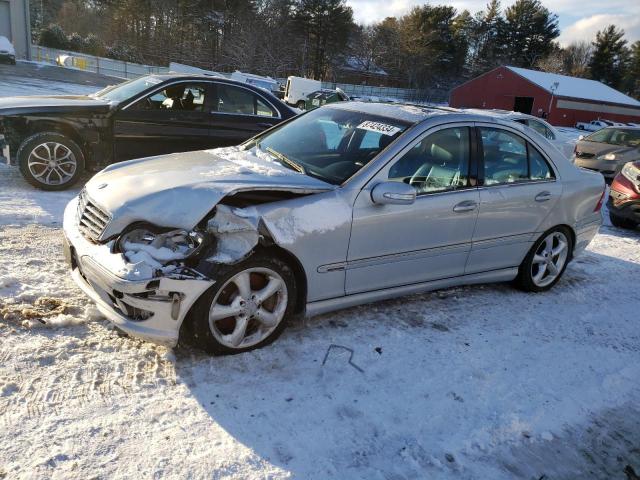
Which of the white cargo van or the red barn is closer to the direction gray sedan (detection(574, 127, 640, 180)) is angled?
the white cargo van

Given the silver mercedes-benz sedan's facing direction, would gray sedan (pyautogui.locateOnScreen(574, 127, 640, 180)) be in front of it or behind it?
behind

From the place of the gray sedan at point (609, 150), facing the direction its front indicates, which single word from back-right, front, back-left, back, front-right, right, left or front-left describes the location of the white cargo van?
right

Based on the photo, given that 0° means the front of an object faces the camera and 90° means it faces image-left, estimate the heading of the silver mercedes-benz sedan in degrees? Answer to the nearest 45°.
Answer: approximately 45°

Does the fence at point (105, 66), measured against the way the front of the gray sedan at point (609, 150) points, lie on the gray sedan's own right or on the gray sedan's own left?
on the gray sedan's own right

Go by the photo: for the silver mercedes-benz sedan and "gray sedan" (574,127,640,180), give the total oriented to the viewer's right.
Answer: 0

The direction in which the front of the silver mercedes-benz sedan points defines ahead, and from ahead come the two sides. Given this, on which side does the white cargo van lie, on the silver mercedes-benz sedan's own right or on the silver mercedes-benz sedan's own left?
on the silver mercedes-benz sedan's own right

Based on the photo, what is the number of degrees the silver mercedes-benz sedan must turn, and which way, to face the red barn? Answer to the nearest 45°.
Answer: approximately 135° to its right

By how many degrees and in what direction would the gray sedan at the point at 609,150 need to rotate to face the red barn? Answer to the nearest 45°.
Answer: approximately 135° to its right

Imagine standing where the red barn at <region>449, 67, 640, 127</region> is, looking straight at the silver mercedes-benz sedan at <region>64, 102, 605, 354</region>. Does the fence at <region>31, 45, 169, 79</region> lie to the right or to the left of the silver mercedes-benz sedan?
right
